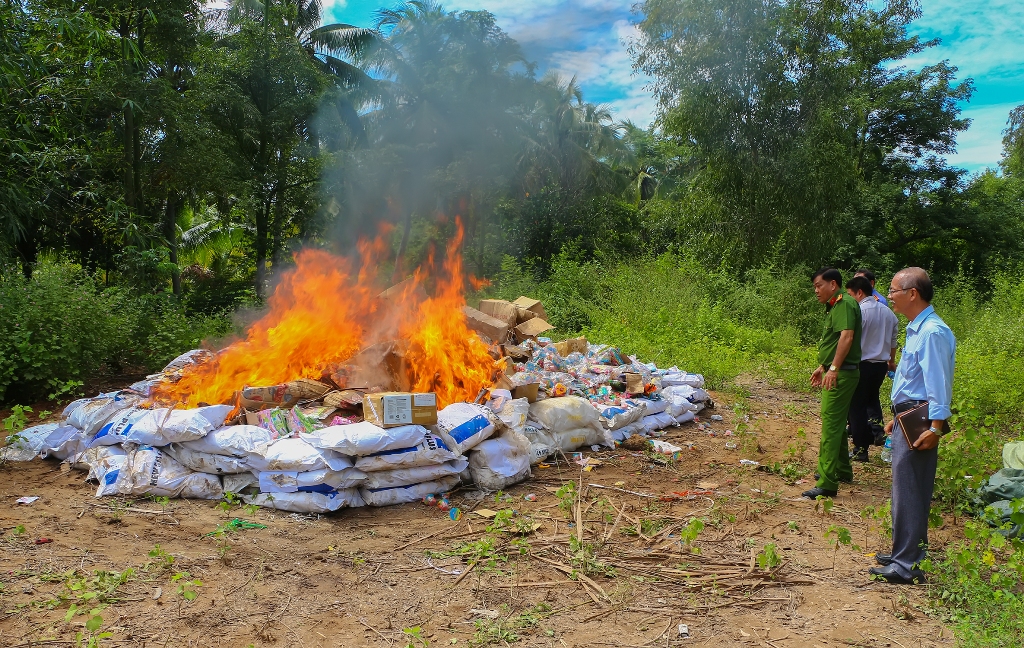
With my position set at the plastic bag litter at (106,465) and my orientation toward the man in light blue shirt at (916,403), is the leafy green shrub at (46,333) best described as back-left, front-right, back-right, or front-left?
back-left

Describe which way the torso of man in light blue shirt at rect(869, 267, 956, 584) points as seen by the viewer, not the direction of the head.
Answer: to the viewer's left

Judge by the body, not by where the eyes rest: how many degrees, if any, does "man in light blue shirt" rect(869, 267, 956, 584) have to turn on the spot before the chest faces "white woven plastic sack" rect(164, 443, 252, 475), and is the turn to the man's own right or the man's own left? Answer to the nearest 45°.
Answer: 0° — they already face it

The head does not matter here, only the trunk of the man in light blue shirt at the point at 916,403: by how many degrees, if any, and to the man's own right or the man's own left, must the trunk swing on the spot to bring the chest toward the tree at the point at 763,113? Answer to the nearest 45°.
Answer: approximately 90° to the man's own right

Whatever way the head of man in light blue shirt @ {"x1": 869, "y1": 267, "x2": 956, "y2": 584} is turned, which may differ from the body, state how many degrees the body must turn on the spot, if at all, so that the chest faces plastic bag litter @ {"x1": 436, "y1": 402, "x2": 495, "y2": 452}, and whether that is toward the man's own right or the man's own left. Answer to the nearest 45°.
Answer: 0° — they already face it

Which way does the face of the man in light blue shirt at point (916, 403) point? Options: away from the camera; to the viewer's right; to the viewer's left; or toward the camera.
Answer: to the viewer's left

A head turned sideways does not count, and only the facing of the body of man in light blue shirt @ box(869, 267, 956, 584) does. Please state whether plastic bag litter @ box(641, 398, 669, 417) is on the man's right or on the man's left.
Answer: on the man's right
